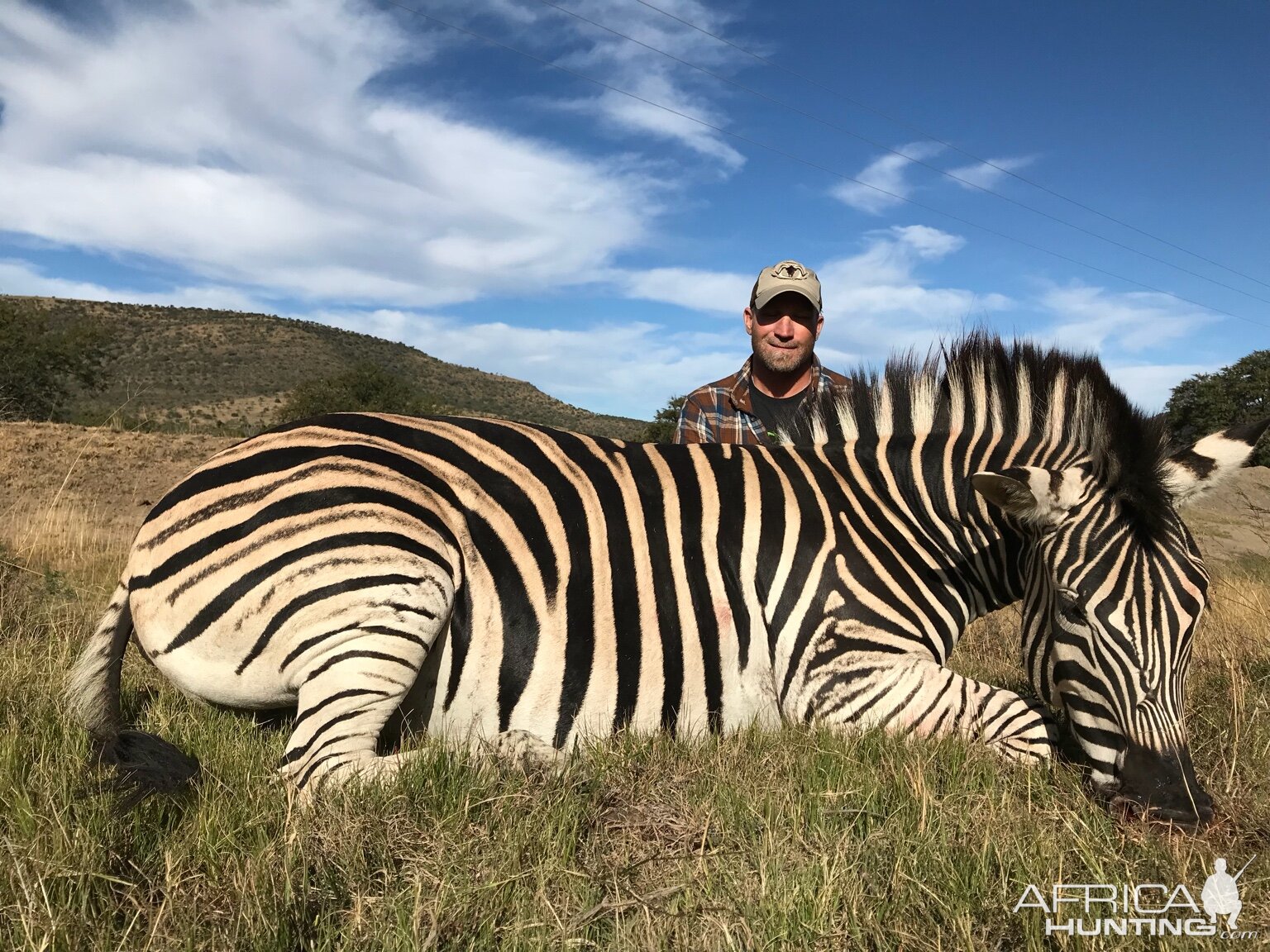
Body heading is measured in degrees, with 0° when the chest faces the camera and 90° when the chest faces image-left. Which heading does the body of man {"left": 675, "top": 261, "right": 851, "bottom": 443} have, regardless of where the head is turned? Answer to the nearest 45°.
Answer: approximately 0°

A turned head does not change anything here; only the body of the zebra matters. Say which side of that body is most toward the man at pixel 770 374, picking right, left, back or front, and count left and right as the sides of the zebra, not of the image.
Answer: left

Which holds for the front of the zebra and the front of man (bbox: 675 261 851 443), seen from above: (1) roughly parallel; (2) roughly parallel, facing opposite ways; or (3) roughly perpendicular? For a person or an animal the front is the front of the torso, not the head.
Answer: roughly perpendicular

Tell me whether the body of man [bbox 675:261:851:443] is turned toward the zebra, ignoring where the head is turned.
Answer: yes

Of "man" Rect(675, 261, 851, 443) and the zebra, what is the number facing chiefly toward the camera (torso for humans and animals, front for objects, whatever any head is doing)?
1

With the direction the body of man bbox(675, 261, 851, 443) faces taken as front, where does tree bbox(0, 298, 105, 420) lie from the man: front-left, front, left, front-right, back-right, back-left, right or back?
back-right

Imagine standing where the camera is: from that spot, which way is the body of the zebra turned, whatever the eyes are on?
to the viewer's right

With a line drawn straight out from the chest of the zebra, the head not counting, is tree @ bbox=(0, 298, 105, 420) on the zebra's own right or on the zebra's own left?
on the zebra's own left

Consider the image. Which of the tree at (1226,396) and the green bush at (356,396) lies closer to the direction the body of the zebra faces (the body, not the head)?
the tree
